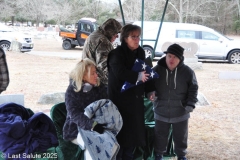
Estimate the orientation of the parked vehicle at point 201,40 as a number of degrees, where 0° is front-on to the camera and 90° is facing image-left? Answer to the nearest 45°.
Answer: approximately 270°

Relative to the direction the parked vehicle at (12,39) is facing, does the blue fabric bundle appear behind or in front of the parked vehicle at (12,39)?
in front

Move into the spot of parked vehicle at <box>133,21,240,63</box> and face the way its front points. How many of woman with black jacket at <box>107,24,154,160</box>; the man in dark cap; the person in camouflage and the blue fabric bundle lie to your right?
4

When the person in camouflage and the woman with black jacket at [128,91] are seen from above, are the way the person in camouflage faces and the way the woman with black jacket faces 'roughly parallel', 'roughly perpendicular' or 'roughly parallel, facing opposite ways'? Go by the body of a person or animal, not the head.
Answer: roughly parallel

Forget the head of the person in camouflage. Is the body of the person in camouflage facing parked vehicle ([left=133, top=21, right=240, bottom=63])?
no

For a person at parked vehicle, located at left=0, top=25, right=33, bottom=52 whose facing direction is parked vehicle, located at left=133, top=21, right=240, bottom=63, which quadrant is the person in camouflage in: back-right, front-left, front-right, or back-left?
front-right
